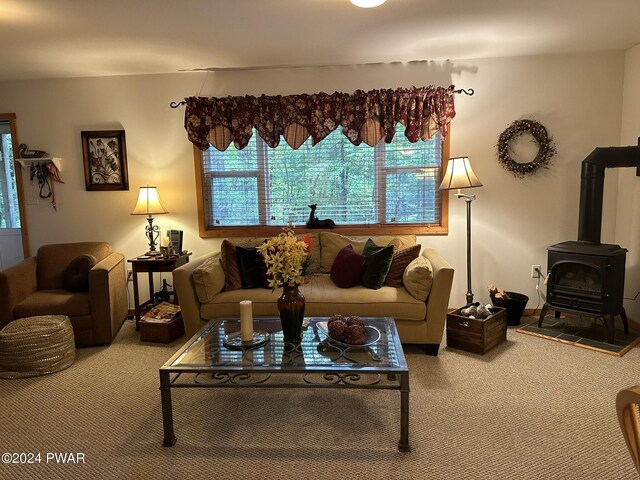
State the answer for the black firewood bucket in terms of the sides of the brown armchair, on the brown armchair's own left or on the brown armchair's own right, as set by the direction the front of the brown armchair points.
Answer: on the brown armchair's own left

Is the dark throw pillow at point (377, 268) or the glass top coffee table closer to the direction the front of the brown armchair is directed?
the glass top coffee table

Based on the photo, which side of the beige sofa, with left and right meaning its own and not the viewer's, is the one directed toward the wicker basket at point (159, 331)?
right

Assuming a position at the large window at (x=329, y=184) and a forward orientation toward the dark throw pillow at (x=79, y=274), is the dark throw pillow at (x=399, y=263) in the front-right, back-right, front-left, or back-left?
back-left

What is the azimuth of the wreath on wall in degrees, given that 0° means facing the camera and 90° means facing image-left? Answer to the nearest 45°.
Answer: approximately 0°

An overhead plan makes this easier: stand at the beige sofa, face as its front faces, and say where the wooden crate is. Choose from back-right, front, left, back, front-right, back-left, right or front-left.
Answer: left

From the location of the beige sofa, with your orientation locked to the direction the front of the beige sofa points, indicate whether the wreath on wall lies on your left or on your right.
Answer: on your left

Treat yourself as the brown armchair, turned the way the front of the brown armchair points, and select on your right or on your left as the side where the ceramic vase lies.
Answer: on your left

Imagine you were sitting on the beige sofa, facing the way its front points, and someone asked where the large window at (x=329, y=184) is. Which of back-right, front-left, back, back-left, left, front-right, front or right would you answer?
back
